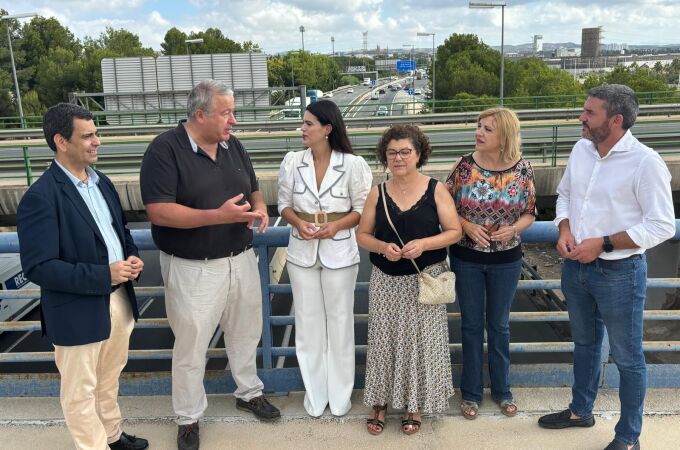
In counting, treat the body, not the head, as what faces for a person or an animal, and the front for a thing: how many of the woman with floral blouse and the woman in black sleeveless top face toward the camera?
2

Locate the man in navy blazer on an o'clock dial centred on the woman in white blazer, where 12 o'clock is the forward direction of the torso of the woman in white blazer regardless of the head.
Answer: The man in navy blazer is roughly at 2 o'clock from the woman in white blazer.

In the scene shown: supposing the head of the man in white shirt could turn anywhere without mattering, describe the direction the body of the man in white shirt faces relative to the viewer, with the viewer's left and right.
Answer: facing the viewer and to the left of the viewer

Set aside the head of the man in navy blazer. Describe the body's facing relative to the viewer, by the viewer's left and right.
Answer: facing the viewer and to the right of the viewer

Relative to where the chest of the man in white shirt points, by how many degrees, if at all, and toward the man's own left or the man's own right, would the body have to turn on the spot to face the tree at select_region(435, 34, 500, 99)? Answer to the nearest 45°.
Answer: approximately 135° to the man's own right

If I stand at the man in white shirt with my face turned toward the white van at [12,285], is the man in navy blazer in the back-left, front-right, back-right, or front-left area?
front-left

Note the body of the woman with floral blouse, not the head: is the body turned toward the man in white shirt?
no

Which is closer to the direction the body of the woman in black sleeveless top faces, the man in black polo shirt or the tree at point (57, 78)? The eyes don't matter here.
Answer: the man in black polo shirt

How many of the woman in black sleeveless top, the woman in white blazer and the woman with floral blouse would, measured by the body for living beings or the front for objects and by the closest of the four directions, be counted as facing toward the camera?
3

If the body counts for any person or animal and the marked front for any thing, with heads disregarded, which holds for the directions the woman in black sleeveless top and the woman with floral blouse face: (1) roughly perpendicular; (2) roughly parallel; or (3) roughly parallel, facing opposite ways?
roughly parallel

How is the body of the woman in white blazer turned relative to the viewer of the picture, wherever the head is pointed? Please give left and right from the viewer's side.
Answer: facing the viewer

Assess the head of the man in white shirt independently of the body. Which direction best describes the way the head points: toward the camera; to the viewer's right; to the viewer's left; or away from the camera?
to the viewer's left

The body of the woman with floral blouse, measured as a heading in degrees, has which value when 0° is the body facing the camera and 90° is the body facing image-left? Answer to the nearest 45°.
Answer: approximately 0°
